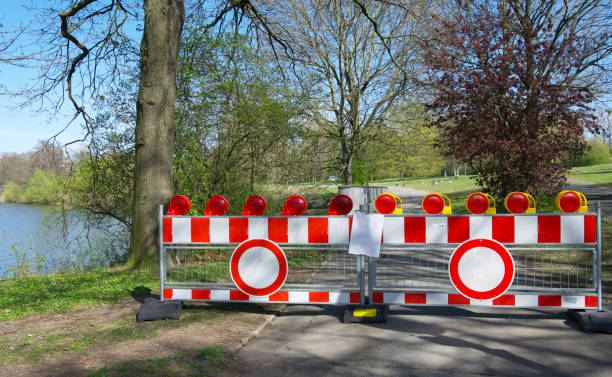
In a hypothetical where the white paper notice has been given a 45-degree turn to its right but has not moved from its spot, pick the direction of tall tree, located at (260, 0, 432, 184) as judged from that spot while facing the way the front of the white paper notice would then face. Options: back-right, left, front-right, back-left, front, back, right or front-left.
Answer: back-right

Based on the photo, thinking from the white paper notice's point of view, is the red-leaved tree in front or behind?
behind

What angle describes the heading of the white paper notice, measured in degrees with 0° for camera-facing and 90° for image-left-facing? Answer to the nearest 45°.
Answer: approximately 0°
